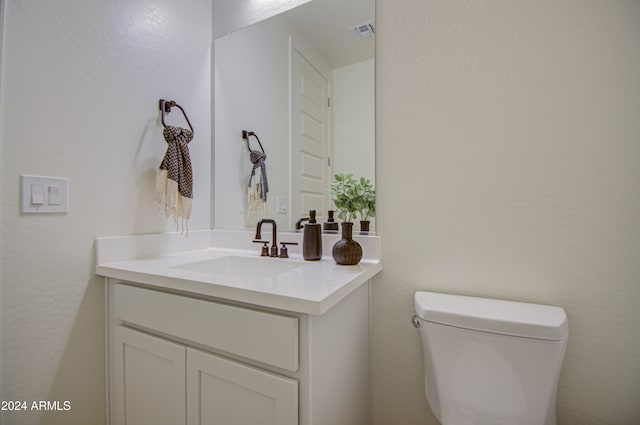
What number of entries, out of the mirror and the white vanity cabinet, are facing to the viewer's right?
0

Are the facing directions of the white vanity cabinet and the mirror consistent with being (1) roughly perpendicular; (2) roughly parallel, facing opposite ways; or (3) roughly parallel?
roughly parallel

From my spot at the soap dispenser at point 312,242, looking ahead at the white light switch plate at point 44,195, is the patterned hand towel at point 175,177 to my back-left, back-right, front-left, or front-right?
front-right

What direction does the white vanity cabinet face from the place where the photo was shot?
facing the viewer and to the left of the viewer

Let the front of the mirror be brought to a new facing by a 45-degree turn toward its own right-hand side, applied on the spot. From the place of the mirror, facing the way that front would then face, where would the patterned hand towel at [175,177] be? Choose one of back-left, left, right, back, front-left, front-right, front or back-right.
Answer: front

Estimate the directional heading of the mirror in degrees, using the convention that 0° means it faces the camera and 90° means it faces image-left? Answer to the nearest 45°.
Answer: approximately 45°

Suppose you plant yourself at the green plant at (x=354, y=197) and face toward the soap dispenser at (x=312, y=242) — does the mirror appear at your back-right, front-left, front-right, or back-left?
front-right

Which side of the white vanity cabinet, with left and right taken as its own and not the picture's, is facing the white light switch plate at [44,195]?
right
